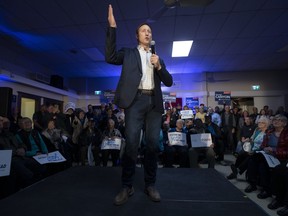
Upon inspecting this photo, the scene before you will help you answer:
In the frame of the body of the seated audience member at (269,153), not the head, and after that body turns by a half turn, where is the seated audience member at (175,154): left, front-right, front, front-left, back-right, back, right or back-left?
back-left

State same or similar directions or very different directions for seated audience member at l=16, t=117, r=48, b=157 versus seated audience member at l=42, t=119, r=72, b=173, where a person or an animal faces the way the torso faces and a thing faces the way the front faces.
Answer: same or similar directions

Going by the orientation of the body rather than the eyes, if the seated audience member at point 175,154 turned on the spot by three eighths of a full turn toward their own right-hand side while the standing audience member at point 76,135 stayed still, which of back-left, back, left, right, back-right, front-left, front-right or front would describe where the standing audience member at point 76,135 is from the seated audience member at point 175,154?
front-left

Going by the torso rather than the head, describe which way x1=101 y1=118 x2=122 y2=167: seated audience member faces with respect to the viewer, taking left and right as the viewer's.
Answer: facing the viewer

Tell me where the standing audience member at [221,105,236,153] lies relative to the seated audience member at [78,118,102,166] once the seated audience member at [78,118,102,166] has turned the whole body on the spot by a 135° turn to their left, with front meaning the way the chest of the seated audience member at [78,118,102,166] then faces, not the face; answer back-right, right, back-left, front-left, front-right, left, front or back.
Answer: front-right

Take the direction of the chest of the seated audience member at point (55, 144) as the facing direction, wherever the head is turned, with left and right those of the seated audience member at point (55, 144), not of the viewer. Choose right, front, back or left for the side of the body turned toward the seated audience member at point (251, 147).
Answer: front

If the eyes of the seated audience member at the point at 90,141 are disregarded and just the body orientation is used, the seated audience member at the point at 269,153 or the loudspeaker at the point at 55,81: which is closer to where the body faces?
the seated audience member at the point at 269,153

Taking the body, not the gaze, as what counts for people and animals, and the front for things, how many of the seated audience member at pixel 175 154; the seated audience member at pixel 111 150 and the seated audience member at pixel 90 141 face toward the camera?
3

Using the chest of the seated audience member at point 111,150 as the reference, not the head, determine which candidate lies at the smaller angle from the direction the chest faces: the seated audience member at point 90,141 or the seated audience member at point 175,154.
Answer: the seated audience member at point 175,154

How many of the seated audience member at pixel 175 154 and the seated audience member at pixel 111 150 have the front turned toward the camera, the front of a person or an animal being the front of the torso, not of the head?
2

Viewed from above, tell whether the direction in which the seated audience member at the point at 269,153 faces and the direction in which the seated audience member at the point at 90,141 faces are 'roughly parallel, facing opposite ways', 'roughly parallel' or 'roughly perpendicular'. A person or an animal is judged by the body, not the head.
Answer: roughly perpendicular

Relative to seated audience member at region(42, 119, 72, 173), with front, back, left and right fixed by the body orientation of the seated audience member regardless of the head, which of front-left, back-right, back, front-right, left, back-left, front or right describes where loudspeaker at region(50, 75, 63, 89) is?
back-left

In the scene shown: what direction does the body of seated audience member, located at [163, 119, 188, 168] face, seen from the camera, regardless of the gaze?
toward the camera

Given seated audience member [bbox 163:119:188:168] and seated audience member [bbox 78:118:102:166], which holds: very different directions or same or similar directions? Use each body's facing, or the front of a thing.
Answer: same or similar directions
